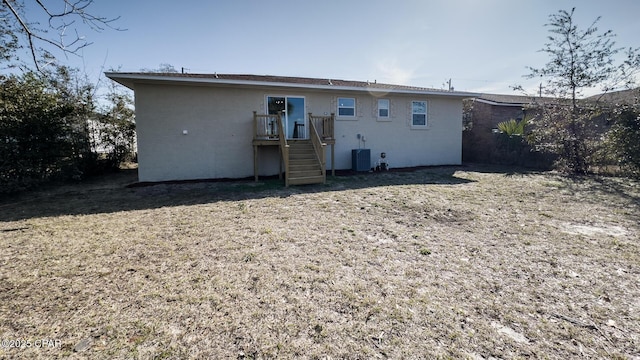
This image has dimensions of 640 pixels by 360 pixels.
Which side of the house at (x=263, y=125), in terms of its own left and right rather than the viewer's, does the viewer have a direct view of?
back

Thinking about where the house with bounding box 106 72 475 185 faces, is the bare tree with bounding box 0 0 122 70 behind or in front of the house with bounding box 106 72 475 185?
behind
